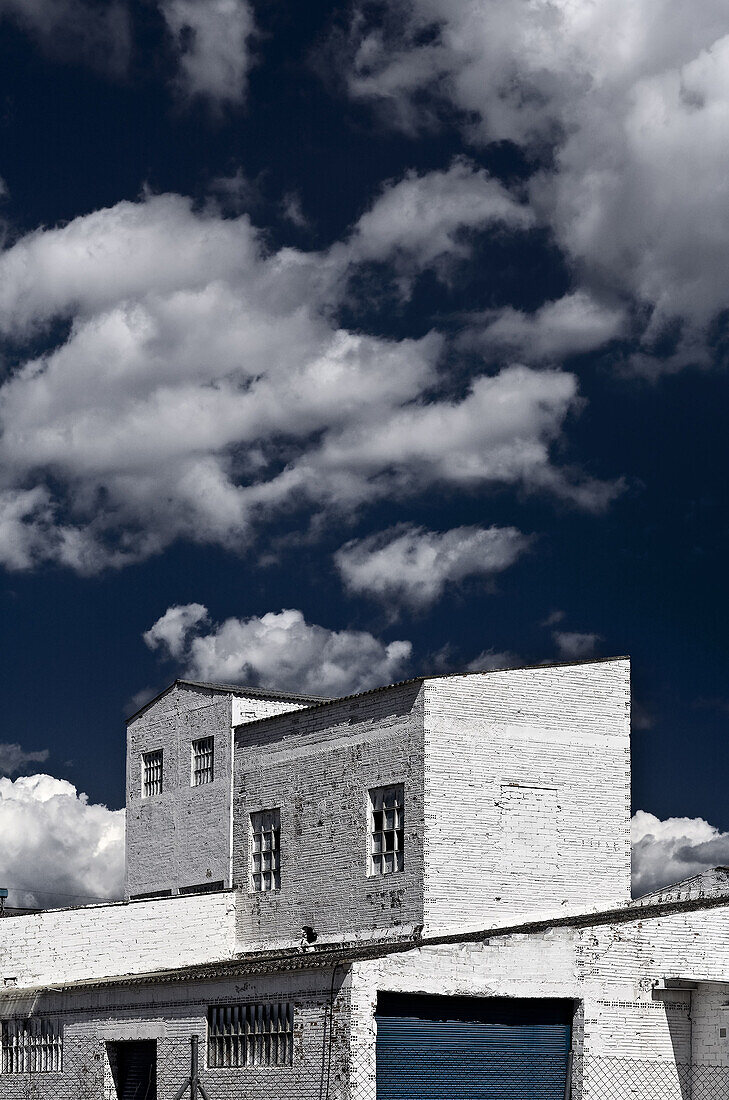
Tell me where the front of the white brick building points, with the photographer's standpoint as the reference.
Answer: facing the viewer and to the right of the viewer
